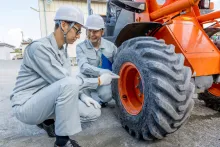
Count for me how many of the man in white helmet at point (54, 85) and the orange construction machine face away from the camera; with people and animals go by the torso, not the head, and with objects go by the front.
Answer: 0

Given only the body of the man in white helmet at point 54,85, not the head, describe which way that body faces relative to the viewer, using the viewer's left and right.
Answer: facing to the right of the viewer

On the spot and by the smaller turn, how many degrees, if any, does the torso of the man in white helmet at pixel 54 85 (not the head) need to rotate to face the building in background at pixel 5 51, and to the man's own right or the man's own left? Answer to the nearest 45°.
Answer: approximately 90° to the man's own left

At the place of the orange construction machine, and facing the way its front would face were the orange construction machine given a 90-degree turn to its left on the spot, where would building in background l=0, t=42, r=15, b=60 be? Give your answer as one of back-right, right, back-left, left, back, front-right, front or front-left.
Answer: left

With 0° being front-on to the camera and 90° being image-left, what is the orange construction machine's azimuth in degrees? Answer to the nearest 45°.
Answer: approximately 315°

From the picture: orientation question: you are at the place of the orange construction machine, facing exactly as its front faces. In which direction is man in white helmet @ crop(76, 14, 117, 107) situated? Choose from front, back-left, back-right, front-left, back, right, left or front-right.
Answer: back

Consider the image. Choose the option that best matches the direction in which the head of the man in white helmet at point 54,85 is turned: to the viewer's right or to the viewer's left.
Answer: to the viewer's right
